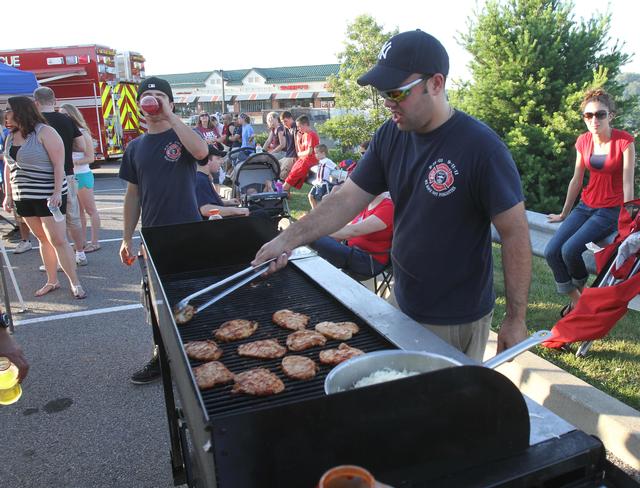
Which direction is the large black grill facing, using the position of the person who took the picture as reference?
facing to the right of the viewer

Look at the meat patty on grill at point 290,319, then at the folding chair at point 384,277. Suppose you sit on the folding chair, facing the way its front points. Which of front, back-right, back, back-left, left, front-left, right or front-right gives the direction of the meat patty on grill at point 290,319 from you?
left

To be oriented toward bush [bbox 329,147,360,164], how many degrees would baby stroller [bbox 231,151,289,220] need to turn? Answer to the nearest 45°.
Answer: approximately 135° to its left

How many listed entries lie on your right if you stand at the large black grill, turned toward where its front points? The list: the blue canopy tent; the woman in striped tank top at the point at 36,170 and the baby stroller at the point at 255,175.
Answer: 0

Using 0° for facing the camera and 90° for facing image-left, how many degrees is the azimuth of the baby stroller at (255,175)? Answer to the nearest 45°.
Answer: approximately 315°

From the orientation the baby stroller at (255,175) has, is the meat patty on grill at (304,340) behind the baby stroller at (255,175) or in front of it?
in front

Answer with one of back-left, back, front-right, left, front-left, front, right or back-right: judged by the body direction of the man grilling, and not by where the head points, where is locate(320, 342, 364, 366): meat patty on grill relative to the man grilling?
front

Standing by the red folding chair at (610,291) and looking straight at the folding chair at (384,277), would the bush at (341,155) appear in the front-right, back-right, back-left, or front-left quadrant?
front-right

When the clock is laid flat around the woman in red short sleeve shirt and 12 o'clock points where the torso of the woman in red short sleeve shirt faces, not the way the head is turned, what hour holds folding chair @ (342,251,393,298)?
The folding chair is roughly at 1 o'clock from the woman in red short sleeve shirt.

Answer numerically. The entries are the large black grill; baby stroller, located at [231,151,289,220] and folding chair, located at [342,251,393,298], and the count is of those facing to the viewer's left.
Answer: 1

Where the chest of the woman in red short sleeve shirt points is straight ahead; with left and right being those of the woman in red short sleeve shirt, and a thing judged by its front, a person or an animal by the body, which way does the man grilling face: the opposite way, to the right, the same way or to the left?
the same way

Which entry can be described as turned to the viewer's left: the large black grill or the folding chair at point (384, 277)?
the folding chair

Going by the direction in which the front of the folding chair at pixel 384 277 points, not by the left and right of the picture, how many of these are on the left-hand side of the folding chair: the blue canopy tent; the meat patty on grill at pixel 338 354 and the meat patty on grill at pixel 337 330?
2

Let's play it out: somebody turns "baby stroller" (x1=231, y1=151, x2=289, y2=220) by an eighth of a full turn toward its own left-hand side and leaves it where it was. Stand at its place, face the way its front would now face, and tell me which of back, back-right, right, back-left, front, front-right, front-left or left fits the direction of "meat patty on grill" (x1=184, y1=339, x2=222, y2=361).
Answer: right

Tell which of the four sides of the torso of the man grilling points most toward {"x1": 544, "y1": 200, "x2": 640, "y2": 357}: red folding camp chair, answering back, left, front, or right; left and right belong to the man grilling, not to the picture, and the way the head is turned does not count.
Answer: back

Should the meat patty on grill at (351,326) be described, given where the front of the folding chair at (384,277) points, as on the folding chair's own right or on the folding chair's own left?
on the folding chair's own left
